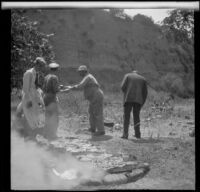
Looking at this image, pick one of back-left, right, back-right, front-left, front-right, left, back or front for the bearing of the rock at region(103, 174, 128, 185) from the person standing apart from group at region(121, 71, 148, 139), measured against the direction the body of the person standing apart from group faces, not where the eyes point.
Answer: back

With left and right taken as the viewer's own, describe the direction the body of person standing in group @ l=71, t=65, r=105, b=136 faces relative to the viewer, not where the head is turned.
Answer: facing to the left of the viewer

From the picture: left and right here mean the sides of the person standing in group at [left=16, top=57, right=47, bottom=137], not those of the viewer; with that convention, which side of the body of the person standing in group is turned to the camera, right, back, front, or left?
right

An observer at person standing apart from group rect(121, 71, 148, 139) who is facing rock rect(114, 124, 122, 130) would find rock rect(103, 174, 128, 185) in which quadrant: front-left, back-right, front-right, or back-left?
back-left

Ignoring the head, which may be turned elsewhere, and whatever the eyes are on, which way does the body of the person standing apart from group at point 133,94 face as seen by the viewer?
away from the camera

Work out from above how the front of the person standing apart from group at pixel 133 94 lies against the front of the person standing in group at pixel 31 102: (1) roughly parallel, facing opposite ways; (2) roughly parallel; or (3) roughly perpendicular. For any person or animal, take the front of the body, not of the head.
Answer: roughly perpendicular

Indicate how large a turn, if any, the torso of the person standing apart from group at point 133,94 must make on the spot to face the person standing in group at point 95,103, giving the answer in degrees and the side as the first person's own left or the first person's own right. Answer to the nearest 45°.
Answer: approximately 90° to the first person's own left

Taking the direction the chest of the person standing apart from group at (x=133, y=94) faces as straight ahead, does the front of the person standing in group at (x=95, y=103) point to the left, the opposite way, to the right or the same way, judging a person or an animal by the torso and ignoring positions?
to the left

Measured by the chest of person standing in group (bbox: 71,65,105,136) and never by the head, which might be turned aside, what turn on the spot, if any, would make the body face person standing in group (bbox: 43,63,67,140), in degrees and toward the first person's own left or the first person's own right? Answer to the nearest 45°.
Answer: approximately 45° to the first person's own left

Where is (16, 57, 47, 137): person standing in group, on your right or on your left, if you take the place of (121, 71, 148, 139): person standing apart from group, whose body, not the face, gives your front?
on your left
